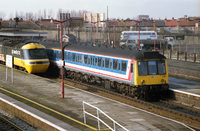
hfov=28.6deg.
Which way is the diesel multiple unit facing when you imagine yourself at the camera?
facing the viewer and to the right of the viewer

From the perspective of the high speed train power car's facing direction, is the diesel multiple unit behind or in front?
in front

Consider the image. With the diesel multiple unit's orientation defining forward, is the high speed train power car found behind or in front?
behind
